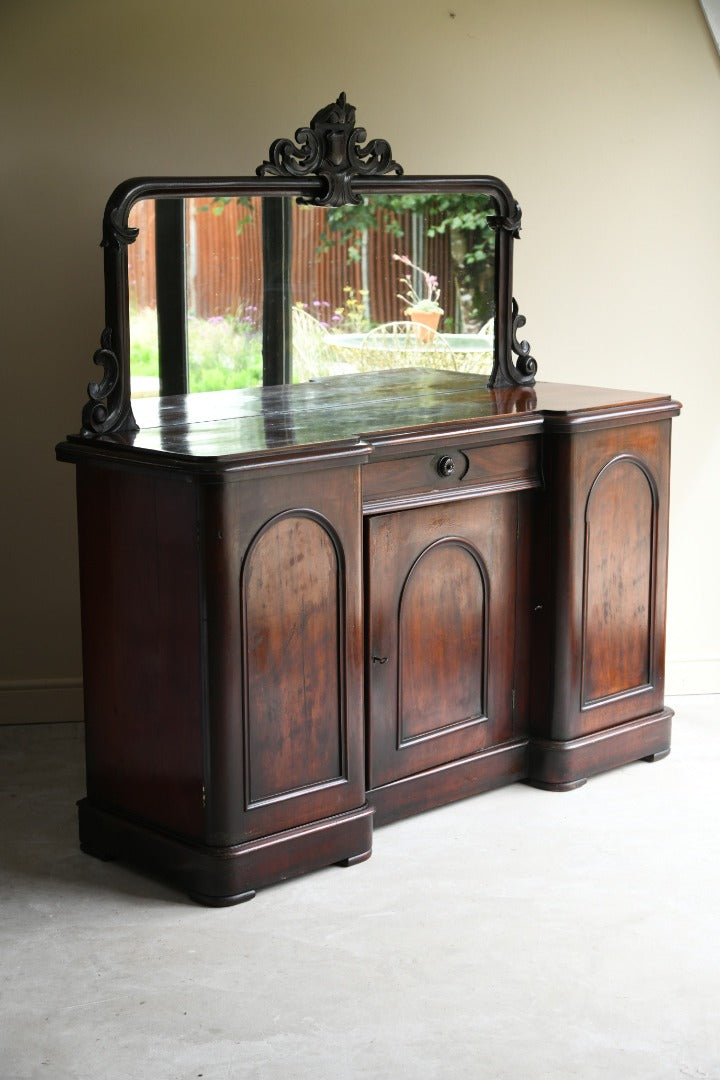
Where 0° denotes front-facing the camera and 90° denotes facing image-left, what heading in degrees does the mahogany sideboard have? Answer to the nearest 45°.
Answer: approximately 315°
